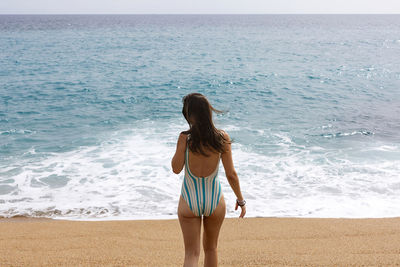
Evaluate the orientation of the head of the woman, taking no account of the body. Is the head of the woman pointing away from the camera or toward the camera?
away from the camera

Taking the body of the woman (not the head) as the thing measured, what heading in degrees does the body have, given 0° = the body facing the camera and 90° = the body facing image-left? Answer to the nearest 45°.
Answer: approximately 180°
